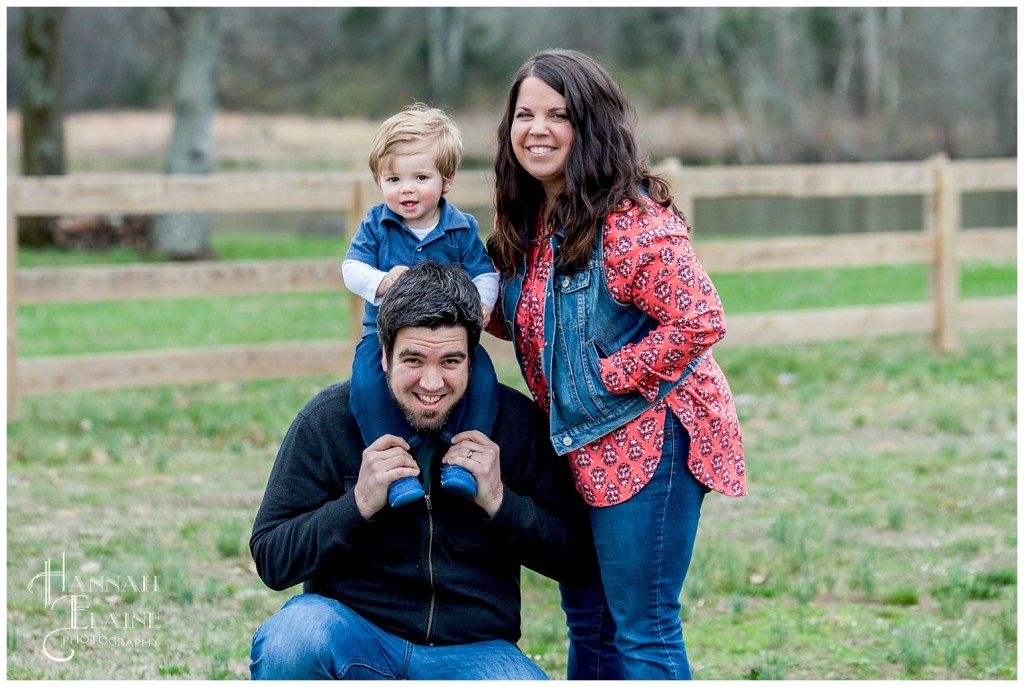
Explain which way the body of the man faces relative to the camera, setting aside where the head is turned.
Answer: toward the camera

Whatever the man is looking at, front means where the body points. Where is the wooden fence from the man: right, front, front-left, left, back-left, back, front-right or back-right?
back

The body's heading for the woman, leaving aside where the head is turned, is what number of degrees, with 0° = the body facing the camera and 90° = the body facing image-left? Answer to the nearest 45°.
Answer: approximately 45°

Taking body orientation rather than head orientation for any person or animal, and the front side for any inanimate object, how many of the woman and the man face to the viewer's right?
0

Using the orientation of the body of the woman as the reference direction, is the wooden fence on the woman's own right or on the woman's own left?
on the woman's own right

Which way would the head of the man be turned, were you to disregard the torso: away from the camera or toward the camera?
toward the camera
